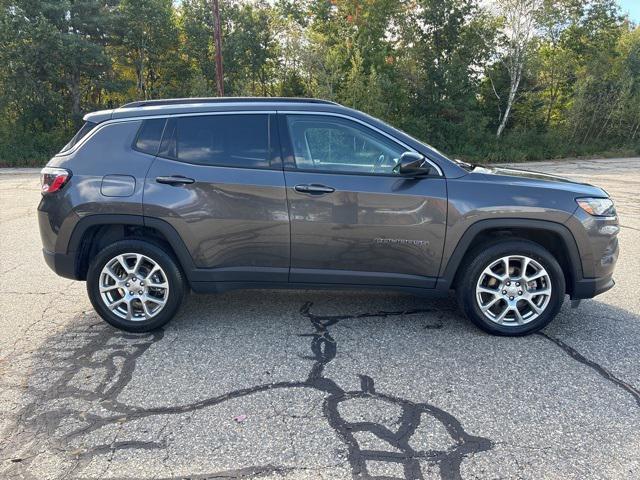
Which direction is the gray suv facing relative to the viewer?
to the viewer's right

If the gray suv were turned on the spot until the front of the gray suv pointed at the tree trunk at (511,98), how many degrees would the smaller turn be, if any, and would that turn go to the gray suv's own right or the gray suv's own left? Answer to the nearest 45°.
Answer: approximately 45° to the gray suv's own left
